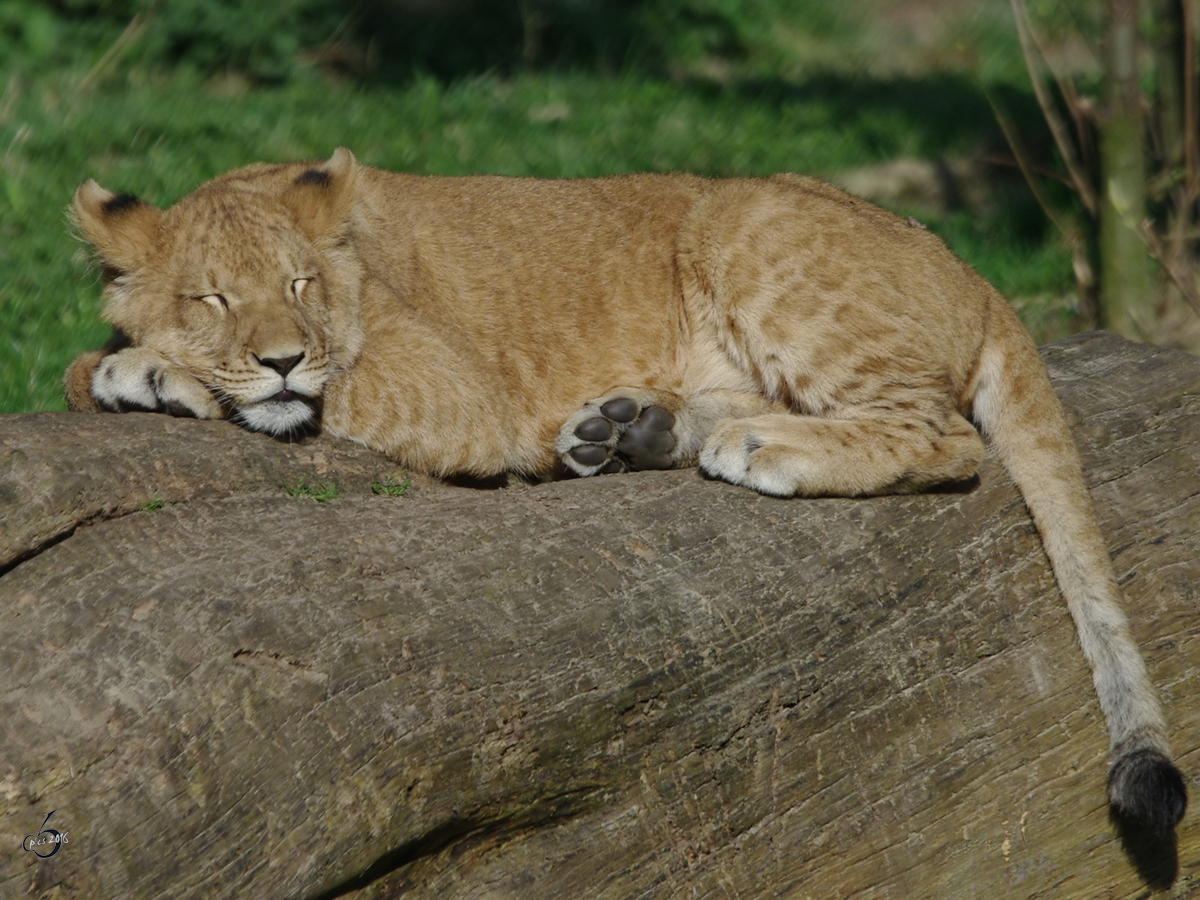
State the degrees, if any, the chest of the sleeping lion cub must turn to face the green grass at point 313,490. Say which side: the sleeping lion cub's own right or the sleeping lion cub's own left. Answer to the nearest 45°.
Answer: approximately 45° to the sleeping lion cub's own left

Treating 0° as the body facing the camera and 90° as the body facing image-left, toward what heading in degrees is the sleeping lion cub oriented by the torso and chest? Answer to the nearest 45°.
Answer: approximately 90°

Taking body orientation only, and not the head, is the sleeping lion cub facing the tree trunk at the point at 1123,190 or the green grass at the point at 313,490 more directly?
the green grass

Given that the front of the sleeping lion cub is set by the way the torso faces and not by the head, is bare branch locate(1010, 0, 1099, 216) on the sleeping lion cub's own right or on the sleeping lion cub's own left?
on the sleeping lion cub's own right

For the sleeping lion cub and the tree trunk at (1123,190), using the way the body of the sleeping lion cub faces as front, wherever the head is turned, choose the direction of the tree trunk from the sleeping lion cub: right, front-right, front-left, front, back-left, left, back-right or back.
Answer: back-right
